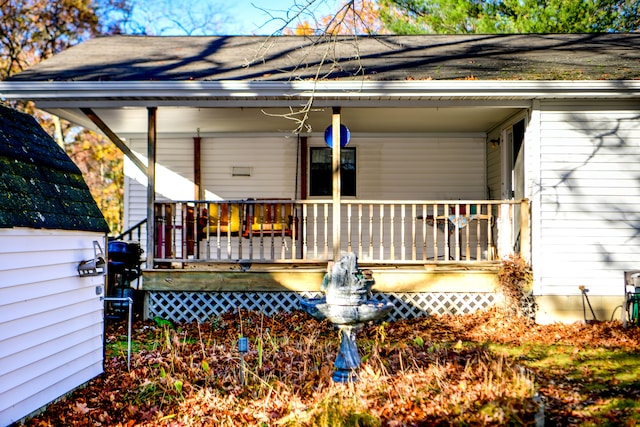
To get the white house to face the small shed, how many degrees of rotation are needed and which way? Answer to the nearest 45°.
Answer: approximately 45° to its right

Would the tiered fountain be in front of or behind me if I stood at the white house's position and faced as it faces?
in front

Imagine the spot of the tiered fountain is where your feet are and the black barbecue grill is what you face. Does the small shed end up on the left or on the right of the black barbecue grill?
left

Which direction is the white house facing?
toward the camera
